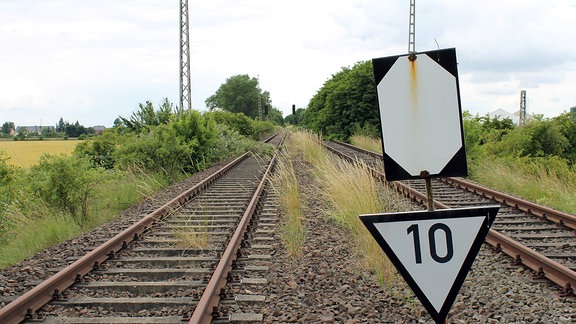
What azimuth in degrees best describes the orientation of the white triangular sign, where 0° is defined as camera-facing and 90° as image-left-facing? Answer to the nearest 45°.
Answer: approximately 0°

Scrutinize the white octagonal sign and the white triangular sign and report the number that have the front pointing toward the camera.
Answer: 2

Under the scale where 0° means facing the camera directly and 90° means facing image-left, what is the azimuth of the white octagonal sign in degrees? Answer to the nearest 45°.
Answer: approximately 0°

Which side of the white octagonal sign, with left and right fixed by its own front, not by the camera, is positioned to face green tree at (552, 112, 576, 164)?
back

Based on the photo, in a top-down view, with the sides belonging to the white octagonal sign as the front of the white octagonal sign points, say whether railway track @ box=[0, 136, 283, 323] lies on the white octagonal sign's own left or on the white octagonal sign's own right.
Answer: on the white octagonal sign's own right

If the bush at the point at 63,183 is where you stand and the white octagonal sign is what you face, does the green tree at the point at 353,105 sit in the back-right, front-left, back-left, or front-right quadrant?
back-left

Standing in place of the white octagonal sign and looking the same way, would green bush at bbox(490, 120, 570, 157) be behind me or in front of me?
behind

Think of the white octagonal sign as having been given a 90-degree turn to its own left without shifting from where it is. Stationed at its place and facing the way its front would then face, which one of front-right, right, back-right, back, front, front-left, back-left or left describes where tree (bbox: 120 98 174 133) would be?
back-left

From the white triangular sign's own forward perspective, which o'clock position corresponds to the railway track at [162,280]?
The railway track is roughly at 4 o'clock from the white triangular sign.

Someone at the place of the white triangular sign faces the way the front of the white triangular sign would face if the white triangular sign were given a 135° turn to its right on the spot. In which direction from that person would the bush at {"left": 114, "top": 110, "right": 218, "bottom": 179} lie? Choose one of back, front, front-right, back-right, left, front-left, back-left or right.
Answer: front

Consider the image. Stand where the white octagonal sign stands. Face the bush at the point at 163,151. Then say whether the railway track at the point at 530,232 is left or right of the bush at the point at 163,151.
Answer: right

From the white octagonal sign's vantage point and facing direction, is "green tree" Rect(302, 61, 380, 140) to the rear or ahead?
to the rear

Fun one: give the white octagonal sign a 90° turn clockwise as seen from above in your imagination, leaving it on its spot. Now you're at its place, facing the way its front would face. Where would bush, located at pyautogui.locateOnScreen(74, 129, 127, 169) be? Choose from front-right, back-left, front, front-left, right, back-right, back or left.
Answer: front-right

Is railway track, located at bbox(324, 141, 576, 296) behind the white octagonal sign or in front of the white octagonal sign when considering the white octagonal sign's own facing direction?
behind

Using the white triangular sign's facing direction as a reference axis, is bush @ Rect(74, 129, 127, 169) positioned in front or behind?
behind
